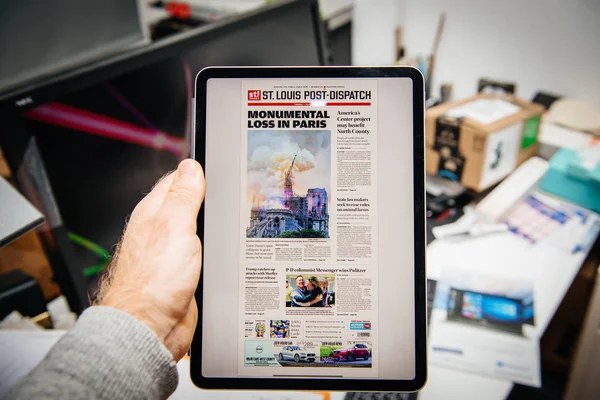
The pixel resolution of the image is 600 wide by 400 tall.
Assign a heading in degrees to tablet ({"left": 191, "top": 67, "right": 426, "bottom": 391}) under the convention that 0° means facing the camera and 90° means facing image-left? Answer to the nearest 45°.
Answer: approximately 0°

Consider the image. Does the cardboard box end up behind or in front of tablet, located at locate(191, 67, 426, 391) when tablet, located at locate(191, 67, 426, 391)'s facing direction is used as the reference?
behind

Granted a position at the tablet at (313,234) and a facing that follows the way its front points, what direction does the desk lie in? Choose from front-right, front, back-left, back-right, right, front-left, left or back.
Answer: back-left

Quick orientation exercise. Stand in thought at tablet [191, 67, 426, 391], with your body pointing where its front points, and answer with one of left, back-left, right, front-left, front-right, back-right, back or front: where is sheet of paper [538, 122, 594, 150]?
back-left
